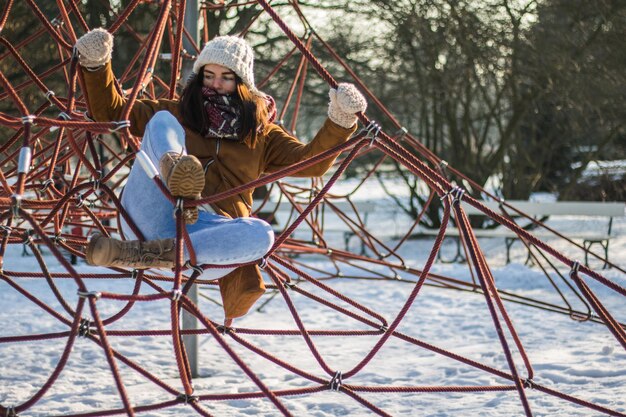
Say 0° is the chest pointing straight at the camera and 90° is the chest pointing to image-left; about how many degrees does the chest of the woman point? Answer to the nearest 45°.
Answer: approximately 0°
